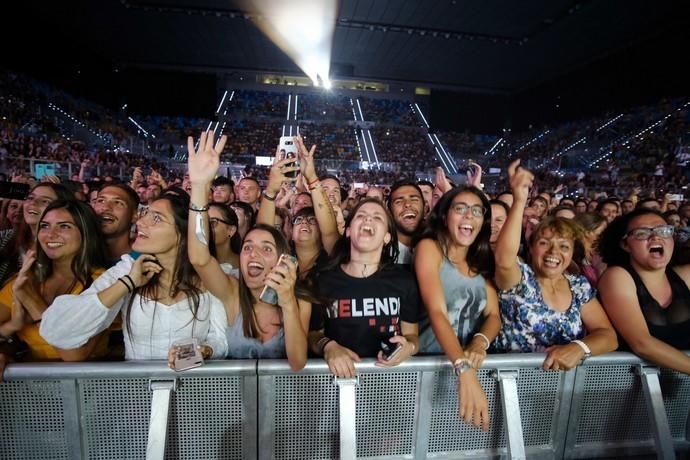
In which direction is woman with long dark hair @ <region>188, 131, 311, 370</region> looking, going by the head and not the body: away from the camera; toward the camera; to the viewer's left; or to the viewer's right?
toward the camera

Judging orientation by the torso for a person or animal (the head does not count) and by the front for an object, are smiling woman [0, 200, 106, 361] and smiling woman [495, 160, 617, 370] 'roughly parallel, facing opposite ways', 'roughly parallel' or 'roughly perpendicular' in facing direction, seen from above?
roughly parallel

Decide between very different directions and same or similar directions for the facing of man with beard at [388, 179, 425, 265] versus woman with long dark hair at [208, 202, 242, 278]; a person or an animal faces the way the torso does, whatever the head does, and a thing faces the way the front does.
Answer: same or similar directions

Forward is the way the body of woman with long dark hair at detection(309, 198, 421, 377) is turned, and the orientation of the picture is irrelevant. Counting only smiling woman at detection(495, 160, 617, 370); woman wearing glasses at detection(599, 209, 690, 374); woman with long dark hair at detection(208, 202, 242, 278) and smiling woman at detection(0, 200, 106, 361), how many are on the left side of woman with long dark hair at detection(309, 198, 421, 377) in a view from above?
2

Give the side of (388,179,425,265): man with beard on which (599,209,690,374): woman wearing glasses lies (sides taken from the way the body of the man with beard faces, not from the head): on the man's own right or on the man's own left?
on the man's own left

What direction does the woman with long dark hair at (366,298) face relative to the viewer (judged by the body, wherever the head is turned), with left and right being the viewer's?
facing the viewer

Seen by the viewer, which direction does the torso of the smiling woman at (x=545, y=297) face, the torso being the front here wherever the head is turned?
toward the camera

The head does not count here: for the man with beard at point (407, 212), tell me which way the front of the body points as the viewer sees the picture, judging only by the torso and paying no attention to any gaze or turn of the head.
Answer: toward the camera

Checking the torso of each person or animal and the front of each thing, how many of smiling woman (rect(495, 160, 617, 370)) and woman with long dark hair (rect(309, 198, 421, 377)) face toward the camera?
2

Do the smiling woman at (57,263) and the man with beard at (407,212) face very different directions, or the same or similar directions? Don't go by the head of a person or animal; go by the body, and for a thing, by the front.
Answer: same or similar directions

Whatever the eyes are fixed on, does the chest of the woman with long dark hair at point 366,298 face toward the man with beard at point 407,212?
no

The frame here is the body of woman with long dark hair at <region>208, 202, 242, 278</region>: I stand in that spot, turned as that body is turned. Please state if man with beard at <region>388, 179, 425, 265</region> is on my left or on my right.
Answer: on my left
